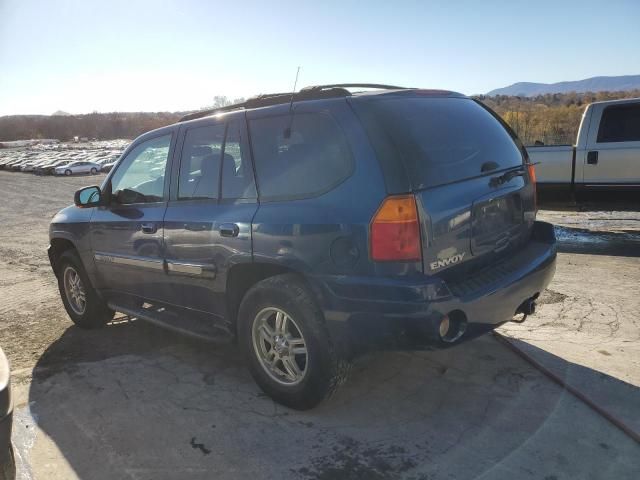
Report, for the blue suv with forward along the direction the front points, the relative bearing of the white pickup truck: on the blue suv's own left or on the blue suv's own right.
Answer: on the blue suv's own right

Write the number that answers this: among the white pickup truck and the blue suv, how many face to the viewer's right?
1

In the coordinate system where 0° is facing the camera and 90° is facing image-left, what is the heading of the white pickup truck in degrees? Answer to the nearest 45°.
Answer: approximately 270°

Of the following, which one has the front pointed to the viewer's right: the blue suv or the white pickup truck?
the white pickup truck

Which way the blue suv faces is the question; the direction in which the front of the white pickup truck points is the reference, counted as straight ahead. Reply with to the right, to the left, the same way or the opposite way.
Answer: the opposite way

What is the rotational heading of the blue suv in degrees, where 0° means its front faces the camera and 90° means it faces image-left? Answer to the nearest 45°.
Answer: approximately 135°

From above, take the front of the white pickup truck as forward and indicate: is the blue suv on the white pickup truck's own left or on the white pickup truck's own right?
on the white pickup truck's own right
